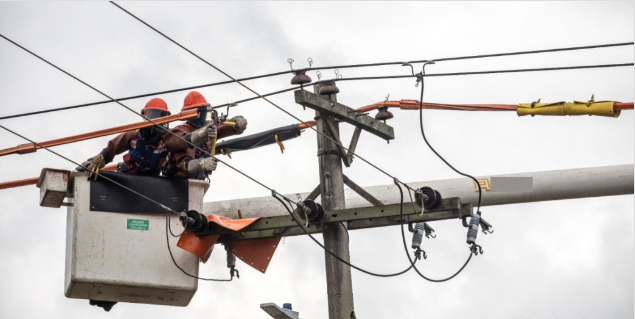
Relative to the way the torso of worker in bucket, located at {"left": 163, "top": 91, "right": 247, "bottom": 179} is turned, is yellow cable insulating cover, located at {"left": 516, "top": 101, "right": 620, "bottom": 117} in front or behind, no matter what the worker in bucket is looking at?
in front

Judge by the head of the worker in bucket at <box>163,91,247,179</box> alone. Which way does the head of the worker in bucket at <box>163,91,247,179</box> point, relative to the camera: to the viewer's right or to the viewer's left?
to the viewer's right

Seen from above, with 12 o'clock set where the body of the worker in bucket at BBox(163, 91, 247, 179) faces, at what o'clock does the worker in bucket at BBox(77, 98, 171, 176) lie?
the worker in bucket at BBox(77, 98, 171, 176) is roughly at 5 o'clock from the worker in bucket at BBox(163, 91, 247, 179).

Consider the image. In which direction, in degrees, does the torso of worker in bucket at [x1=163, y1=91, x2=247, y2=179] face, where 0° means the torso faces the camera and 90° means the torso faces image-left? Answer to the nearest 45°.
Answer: approximately 315°

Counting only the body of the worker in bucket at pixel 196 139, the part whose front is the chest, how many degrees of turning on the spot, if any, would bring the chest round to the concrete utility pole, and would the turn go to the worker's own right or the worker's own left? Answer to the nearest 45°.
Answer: approximately 45° to the worker's own left

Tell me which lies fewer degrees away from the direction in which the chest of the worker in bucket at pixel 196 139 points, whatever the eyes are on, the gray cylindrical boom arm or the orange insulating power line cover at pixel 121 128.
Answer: the gray cylindrical boom arm
